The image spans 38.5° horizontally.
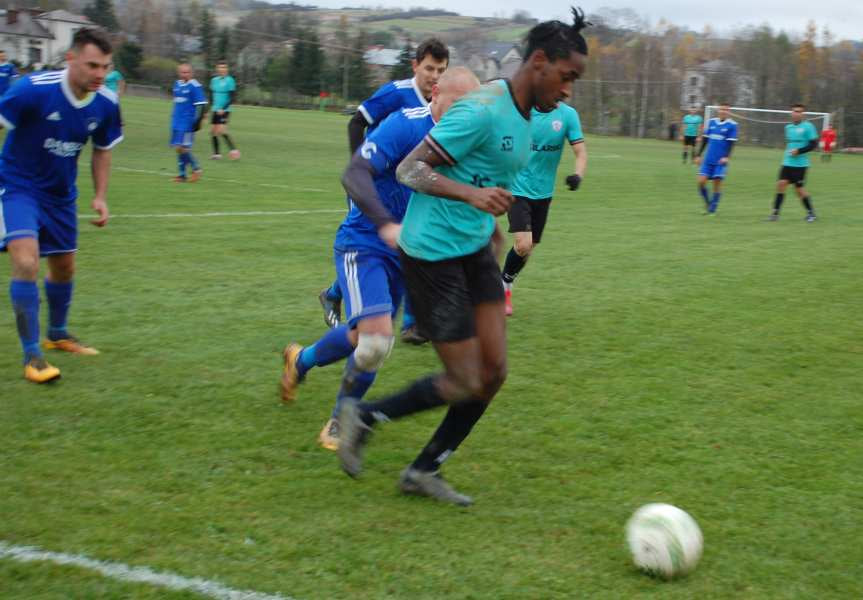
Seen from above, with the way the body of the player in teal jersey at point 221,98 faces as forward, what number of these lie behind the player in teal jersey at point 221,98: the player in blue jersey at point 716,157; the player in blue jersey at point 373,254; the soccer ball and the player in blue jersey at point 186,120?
0

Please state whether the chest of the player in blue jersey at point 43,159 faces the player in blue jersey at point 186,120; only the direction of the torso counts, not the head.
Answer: no

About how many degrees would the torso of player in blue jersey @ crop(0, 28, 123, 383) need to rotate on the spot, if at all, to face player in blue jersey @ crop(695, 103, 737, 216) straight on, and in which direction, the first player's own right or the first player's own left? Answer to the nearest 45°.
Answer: approximately 90° to the first player's own left

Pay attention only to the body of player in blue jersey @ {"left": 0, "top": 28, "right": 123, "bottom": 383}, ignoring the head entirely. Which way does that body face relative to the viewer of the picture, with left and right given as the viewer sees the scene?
facing the viewer and to the right of the viewer

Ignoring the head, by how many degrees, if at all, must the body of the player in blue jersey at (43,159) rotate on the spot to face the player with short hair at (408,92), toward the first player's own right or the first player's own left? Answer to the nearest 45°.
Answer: approximately 45° to the first player's own left

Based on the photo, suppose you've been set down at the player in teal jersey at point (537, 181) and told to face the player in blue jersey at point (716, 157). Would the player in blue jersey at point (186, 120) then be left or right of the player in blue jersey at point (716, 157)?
left

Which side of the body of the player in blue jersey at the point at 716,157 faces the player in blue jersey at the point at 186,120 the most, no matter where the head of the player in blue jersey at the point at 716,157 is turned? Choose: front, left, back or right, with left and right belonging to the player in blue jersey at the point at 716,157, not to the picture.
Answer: right

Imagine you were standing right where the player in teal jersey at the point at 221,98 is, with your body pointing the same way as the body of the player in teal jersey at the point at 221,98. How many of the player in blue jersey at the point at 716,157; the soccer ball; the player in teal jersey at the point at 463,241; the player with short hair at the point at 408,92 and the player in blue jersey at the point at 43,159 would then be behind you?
0

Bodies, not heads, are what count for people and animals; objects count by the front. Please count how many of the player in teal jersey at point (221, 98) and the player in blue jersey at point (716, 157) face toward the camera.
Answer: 2

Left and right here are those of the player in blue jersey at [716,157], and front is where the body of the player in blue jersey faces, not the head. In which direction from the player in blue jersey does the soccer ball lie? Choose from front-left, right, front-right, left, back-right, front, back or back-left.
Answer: front

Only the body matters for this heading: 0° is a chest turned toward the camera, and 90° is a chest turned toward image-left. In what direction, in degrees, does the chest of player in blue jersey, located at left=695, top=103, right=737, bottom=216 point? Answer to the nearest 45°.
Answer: approximately 0°

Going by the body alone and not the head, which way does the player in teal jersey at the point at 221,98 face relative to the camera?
toward the camera

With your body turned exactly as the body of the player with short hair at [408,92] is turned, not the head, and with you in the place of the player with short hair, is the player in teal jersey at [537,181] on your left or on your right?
on your left

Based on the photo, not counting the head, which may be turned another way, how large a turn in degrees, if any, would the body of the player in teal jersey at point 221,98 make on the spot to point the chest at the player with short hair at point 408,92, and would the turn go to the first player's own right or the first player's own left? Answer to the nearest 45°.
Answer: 0° — they already face them

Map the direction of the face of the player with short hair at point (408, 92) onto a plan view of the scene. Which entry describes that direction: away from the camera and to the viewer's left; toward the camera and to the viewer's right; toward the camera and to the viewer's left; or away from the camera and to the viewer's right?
toward the camera and to the viewer's right

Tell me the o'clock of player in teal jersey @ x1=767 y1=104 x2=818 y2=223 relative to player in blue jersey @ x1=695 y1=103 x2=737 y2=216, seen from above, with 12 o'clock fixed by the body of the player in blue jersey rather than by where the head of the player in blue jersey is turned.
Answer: The player in teal jersey is roughly at 10 o'clock from the player in blue jersey.

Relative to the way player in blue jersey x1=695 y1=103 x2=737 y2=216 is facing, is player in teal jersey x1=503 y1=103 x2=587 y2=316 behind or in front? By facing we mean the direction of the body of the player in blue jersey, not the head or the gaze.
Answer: in front
